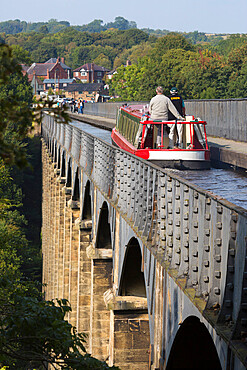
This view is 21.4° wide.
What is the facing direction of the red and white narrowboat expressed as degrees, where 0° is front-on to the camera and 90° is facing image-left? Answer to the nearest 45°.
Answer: approximately 135°

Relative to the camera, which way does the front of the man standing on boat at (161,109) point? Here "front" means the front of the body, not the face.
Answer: away from the camera
